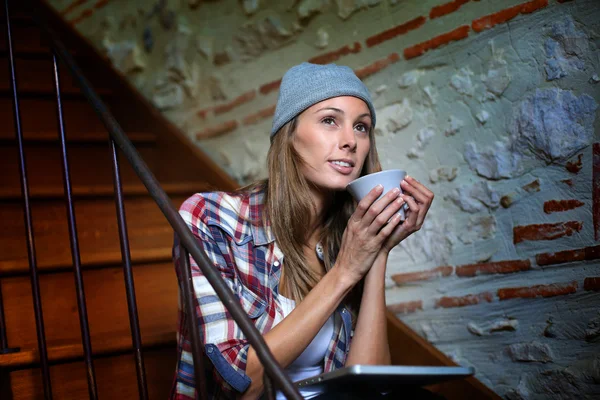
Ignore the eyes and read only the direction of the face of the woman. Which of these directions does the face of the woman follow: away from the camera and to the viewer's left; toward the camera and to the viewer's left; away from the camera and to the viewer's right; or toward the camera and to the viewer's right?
toward the camera and to the viewer's right

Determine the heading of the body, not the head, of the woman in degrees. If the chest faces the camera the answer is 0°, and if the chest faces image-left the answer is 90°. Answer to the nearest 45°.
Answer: approximately 315°
